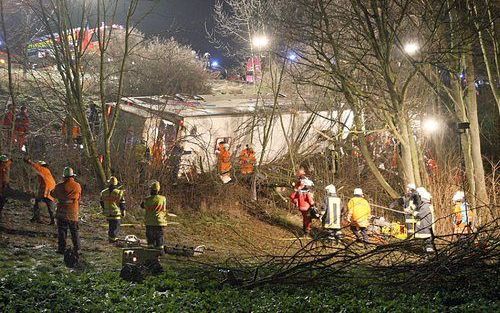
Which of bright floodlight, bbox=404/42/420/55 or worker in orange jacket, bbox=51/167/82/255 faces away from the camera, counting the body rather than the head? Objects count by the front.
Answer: the worker in orange jacket

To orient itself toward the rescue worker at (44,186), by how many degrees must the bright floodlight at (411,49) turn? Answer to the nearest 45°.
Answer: approximately 45° to its right

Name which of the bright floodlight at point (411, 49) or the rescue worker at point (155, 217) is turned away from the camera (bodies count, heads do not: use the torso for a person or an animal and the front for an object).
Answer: the rescue worker

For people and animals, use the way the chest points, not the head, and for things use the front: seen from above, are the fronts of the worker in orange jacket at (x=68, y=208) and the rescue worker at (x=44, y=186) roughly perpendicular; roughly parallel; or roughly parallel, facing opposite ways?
roughly perpendicular

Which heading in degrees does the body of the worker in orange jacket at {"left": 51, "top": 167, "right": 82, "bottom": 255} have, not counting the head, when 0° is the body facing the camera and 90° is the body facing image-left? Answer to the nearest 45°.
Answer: approximately 180°

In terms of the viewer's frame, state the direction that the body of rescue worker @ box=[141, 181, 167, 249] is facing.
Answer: away from the camera

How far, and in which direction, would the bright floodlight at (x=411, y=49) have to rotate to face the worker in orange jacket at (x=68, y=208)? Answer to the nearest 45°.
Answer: approximately 45° to its right

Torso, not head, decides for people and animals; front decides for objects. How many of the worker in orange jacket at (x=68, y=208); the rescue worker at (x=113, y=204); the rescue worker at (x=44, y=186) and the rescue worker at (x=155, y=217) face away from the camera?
3

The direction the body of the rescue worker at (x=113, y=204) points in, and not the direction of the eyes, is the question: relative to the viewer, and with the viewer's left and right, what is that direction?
facing away from the viewer
